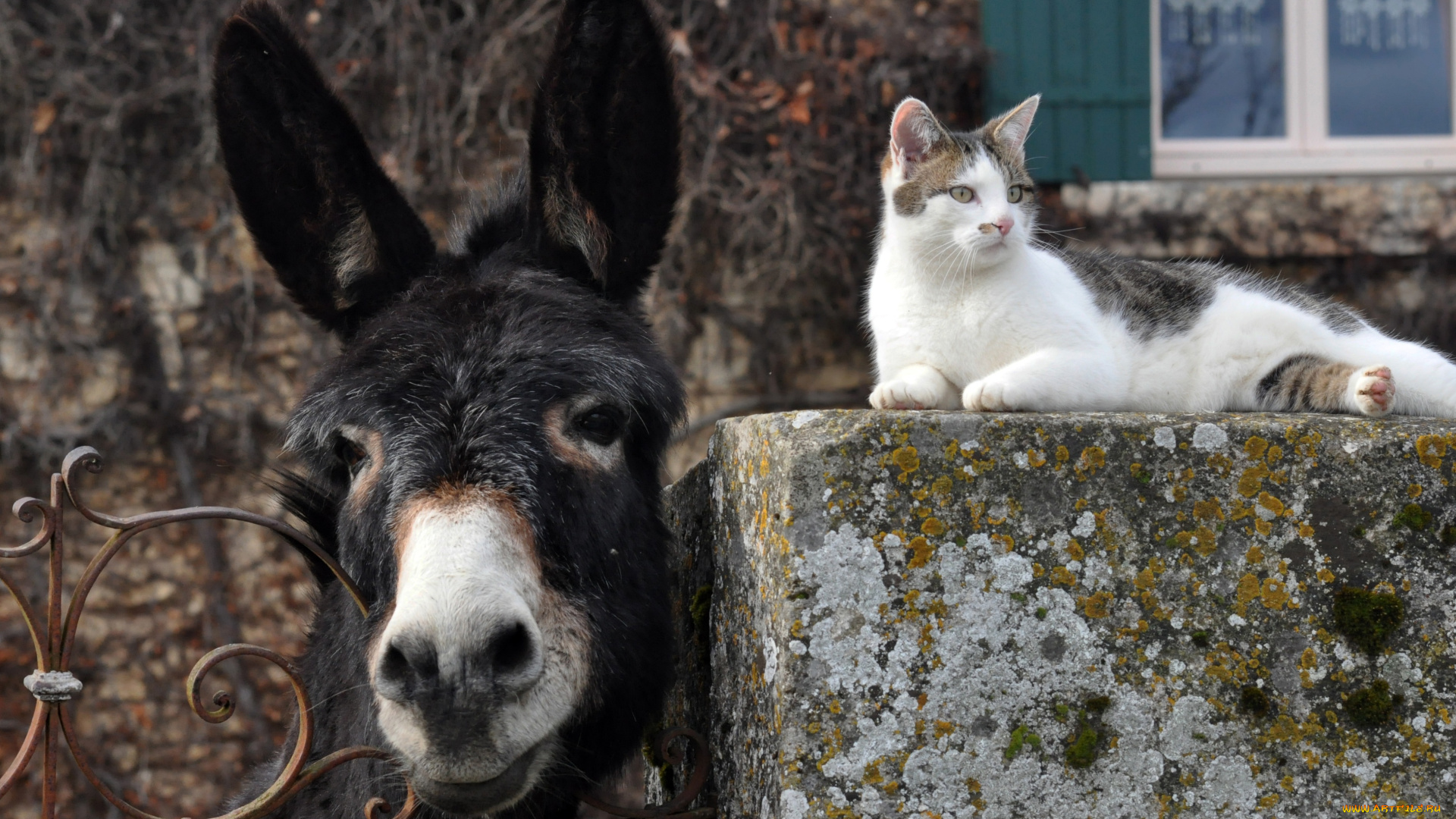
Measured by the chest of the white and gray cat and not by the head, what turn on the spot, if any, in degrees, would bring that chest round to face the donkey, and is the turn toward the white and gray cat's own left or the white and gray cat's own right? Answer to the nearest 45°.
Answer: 0° — it already faces it

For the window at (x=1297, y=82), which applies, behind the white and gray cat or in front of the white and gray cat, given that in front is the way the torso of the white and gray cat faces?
behind

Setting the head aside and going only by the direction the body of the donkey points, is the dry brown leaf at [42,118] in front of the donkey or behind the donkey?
behind

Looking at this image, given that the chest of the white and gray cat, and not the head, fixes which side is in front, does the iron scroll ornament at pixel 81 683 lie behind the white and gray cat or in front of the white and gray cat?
in front

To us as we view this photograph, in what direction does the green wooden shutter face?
facing the viewer

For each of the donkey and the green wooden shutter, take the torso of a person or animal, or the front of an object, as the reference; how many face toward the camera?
2

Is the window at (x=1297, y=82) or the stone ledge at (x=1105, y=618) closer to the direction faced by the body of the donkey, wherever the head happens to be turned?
the stone ledge

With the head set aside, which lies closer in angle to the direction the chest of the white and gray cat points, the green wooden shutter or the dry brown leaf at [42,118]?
the dry brown leaf

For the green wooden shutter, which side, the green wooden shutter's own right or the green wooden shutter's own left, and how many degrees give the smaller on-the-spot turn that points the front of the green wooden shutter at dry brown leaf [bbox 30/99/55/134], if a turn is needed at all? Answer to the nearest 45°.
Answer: approximately 90° to the green wooden shutter's own right

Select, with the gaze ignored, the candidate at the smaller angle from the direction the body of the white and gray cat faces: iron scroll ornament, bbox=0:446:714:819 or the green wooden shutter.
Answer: the iron scroll ornament

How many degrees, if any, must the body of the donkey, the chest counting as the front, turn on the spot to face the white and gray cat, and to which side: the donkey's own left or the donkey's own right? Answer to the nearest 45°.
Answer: approximately 90° to the donkey's own left
